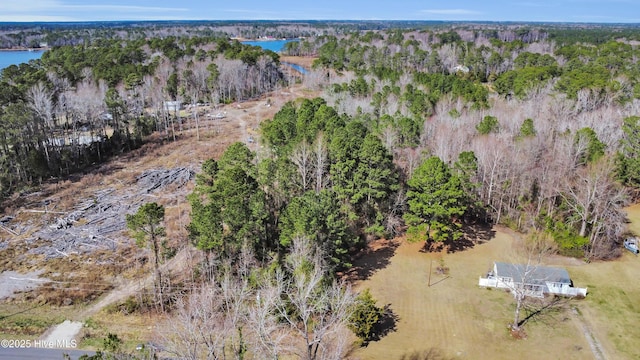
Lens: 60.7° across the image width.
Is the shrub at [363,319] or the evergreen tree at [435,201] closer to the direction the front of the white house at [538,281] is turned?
the shrub

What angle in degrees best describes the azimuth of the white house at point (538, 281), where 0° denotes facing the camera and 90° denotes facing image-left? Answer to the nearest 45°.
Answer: approximately 0°

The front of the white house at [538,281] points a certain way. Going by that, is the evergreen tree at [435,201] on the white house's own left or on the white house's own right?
on the white house's own right

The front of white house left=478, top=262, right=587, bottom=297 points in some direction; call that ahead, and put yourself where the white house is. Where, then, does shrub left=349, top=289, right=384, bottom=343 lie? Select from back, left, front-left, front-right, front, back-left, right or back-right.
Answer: front-right
